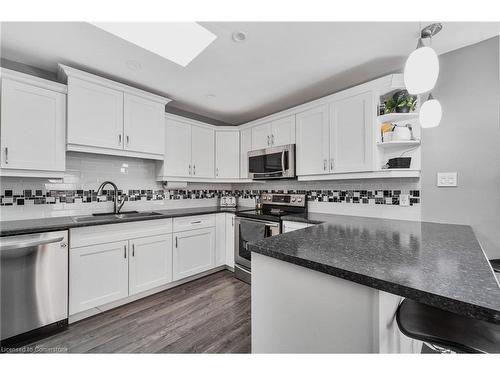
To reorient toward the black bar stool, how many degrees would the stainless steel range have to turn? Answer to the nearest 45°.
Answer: approximately 45° to its left

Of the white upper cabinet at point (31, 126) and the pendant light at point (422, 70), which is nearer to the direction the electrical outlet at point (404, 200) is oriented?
the pendant light

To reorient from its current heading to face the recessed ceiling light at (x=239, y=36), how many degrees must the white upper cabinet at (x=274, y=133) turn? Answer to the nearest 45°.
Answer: approximately 45° to its left

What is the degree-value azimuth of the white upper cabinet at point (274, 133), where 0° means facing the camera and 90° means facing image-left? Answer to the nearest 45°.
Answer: approximately 45°

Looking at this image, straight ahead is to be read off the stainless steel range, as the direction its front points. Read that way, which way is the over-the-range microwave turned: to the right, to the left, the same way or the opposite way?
the same way

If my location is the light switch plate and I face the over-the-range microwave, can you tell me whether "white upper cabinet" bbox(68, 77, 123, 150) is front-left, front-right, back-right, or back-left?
front-left

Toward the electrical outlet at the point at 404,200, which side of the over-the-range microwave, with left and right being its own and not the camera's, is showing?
left

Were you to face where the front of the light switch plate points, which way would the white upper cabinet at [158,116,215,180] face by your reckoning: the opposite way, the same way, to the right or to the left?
to the left

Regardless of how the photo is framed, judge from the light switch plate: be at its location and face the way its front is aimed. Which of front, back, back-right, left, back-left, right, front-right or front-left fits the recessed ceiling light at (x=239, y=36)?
front-right

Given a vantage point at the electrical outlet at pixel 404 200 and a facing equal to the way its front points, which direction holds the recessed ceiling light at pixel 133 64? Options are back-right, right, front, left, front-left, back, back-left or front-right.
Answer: front-right

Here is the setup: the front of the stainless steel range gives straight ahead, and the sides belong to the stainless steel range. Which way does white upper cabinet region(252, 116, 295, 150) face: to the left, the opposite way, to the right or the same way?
the same way

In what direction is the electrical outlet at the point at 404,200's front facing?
toward the camera

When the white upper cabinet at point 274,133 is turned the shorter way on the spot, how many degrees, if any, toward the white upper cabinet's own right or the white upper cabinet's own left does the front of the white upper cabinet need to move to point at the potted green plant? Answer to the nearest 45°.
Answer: approximately 90° to the white upper cabinet's own left

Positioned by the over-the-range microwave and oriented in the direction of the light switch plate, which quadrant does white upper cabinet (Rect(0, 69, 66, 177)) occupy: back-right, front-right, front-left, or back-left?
back-right
